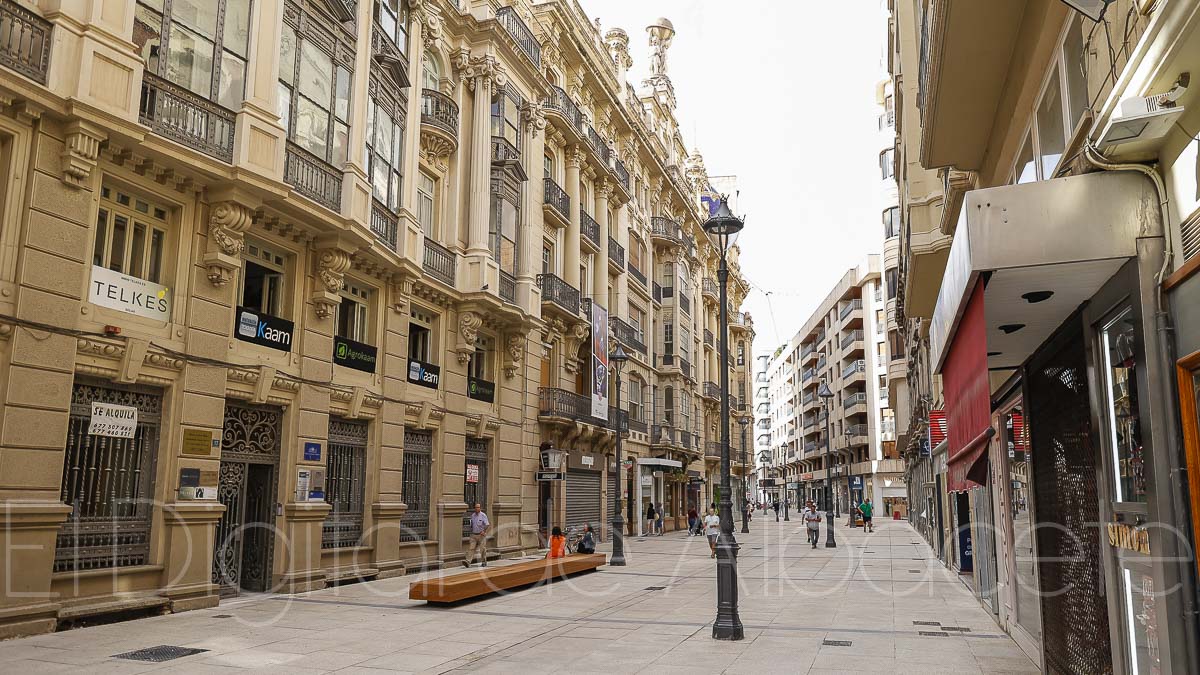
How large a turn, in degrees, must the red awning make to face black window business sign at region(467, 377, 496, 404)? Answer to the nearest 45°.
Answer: approximately 90° to its right

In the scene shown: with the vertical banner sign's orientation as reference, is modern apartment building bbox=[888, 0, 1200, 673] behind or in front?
in front

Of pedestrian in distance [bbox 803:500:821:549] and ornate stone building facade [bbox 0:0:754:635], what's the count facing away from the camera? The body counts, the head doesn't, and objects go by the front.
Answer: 0

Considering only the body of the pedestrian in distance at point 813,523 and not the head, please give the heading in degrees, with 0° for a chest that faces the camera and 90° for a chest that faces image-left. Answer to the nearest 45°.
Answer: approximately 0°

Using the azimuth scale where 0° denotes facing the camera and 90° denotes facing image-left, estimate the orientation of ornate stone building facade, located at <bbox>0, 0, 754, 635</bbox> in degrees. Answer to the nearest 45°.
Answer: approximately 315°

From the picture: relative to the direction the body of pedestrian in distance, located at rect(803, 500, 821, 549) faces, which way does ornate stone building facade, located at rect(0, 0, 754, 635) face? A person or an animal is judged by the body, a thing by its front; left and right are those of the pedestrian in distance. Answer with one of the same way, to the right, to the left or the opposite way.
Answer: to the left

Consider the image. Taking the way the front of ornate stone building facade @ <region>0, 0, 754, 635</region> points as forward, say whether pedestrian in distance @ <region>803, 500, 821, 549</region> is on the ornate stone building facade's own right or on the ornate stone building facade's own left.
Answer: on the ornate stone building facade's own left

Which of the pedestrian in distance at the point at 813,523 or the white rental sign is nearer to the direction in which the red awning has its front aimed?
the white rental sign

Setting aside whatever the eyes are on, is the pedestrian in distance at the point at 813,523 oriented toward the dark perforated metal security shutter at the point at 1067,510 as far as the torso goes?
yes

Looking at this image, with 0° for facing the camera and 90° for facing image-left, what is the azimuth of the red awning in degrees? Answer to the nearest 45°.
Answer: approximately 45°

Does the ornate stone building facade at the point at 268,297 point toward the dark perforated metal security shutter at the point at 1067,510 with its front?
yes
